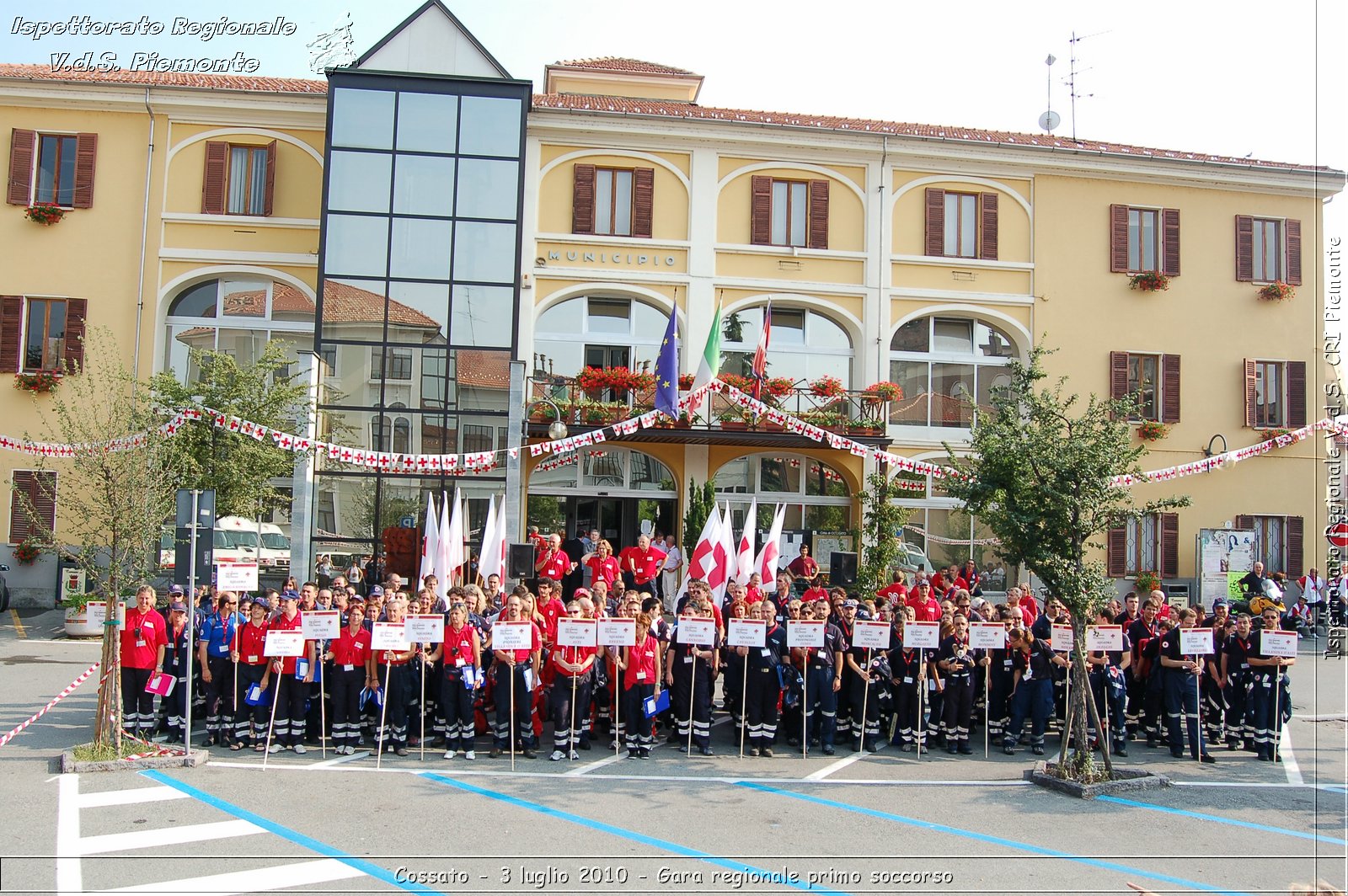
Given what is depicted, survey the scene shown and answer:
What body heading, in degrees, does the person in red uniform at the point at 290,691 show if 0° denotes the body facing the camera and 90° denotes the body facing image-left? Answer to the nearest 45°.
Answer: approximately 0°

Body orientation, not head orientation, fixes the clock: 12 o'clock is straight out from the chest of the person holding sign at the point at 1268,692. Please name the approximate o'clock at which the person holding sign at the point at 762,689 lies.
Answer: the person holding sign at the point at 762,689 is roughly at 2 o'clock from the person holding sign at the point at 1268,692.

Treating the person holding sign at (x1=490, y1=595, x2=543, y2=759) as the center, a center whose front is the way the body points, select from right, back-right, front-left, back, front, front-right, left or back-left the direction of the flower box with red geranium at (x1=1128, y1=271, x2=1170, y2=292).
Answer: back-left

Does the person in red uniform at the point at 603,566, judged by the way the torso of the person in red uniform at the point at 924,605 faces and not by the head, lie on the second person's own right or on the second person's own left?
on the second person's own right

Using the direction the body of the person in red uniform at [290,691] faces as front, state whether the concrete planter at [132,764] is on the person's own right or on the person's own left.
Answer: on the person's own right
